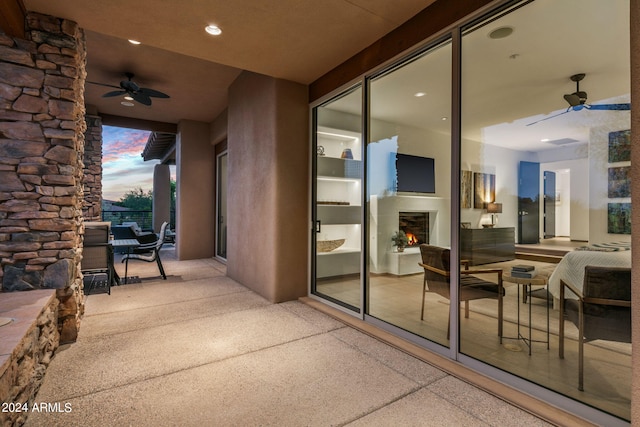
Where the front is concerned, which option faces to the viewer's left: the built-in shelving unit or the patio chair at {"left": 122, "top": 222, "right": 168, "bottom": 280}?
the patio chair

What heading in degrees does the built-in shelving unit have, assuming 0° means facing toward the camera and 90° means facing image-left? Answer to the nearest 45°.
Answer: approximately 315°

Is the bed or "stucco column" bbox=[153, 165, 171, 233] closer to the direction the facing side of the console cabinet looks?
the bed

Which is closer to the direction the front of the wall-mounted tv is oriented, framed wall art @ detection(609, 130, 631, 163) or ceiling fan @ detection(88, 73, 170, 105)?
the framed wall art

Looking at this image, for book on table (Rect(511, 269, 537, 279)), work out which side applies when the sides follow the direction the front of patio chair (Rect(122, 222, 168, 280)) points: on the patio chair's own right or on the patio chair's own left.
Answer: on the patio chair's own left

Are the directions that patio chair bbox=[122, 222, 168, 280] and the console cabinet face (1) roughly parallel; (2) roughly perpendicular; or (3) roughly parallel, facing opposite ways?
roughly perpendicular

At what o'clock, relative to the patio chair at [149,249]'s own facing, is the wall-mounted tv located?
The wall-mounted tv is roughly at 8 o'clock from the patio chair.

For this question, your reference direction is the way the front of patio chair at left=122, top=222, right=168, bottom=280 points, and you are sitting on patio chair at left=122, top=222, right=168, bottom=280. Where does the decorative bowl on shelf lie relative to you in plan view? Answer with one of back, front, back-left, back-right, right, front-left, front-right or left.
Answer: back-left

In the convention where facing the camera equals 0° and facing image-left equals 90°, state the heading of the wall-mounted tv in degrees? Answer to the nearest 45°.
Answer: approximately 315°

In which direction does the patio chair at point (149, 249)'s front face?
to the viewer's left
